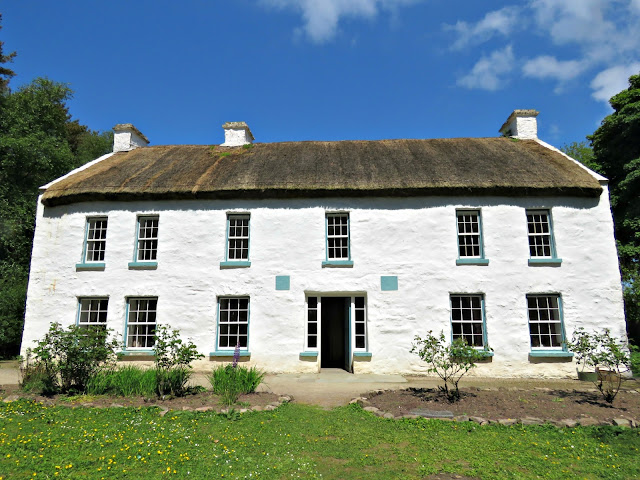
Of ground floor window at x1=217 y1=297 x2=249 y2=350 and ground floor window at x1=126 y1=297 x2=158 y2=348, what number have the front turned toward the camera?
2

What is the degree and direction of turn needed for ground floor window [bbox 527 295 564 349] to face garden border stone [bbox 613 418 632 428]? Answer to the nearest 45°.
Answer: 0° — it already faces it

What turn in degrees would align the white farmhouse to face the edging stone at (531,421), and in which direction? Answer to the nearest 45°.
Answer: approximately 45° to its left

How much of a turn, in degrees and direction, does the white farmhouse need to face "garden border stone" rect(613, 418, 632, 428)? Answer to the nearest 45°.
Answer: approximately 45° to its left

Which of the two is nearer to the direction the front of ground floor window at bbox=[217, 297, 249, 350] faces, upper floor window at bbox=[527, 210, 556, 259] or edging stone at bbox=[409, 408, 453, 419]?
the edging stone

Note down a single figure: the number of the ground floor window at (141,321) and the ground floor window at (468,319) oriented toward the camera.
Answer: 2

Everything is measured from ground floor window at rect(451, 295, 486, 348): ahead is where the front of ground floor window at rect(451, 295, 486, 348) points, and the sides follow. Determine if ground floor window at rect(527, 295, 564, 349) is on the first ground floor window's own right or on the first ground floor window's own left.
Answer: on the first ground floor window's own left

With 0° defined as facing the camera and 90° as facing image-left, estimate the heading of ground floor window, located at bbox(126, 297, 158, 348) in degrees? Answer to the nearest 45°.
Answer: approximately 0°

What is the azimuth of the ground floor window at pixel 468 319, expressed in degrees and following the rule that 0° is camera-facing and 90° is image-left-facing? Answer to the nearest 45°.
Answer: approximately 0°

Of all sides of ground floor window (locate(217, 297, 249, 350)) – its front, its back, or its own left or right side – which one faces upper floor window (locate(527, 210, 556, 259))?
left
